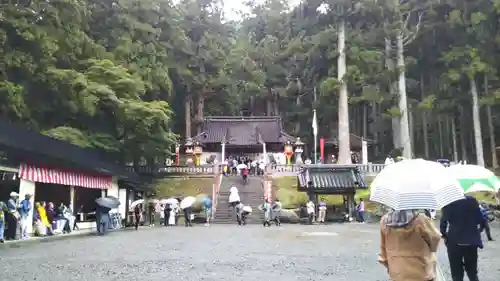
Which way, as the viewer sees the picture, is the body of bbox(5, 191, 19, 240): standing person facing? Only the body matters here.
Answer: to the viewer's right

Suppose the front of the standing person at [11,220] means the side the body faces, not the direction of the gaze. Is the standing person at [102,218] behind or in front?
in front

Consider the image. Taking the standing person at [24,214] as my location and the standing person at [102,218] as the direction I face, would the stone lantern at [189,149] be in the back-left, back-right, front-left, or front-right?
front-left

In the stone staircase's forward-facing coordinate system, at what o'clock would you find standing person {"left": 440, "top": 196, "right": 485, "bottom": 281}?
The standing person is roughly at 12 o'clock from the stone staircase.

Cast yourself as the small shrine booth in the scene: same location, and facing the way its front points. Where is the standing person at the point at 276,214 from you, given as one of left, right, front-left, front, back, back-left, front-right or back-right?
front-right

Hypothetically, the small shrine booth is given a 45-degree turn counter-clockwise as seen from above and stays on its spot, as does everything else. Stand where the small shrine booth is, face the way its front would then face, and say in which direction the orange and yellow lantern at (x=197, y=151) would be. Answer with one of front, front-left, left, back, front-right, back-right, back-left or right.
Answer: back

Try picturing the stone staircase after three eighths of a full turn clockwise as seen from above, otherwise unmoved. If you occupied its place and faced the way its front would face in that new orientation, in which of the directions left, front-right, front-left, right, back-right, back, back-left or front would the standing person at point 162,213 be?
left

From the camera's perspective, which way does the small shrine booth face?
toward the camera

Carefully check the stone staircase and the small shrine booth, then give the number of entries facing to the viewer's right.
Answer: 0

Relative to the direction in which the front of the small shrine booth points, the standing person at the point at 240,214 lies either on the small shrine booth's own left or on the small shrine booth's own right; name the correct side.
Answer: on the small shrine booth's own right

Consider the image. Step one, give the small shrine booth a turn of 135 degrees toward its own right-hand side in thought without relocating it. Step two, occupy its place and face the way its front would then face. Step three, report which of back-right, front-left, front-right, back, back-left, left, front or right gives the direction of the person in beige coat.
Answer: back-left

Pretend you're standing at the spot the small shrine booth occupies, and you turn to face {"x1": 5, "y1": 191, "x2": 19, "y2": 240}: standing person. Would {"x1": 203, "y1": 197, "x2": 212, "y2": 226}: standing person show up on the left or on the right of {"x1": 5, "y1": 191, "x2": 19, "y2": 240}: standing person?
right

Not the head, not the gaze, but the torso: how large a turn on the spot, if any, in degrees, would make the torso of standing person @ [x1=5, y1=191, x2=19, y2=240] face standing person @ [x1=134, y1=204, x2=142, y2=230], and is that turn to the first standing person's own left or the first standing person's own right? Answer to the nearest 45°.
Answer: approximately 45° to the first standing person's own left

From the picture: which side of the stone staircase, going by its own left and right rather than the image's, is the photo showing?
front

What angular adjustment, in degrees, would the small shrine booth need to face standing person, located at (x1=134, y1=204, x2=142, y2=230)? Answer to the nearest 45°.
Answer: approximately 45° to its right

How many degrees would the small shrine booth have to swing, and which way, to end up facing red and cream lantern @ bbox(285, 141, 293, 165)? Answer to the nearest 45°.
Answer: approximately 180°
